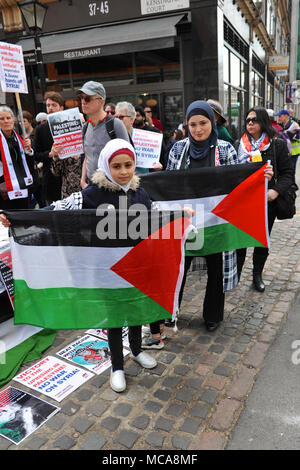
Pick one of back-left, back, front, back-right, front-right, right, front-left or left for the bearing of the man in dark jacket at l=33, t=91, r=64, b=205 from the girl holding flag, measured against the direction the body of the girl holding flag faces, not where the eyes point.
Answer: back

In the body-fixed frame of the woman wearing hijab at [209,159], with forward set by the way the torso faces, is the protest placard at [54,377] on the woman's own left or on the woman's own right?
on the woman's own right

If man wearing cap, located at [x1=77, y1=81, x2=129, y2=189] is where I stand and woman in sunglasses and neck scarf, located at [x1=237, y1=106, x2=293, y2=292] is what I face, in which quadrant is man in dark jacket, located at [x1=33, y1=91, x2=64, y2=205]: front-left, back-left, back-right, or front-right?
back-left

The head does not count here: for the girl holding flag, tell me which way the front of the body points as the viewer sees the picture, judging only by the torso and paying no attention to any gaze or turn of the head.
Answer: toward the camera

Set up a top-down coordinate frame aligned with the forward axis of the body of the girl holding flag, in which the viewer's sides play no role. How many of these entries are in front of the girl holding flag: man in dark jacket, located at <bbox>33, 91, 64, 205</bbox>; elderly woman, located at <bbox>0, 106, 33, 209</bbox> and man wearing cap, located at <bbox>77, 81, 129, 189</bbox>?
0

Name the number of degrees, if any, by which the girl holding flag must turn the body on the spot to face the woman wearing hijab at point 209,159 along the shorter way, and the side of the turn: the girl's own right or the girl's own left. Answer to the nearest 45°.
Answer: approximately 135° to the girl's own left

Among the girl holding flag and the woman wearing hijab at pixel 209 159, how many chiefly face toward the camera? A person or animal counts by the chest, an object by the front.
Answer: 2

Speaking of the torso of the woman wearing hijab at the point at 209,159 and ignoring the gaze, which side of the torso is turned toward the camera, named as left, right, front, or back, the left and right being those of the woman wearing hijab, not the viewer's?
front

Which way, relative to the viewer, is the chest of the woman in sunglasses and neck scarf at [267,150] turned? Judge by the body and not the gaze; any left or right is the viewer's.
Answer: facing the viewer and to the left of the viewer

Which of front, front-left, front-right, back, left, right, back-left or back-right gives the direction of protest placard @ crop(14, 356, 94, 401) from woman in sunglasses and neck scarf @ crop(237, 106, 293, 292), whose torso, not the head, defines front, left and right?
front

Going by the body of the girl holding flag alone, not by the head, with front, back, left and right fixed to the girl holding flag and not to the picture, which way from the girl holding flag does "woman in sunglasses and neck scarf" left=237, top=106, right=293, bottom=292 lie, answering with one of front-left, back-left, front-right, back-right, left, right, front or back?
back-left

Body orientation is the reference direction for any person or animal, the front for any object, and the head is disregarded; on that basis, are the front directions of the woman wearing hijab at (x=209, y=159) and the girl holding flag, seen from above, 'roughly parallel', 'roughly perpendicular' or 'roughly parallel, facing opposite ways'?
roughly parallel

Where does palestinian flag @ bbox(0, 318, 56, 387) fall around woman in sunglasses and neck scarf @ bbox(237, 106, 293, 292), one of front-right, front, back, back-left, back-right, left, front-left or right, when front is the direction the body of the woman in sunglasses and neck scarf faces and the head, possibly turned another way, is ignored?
front
